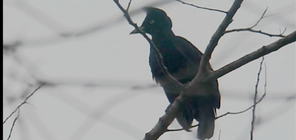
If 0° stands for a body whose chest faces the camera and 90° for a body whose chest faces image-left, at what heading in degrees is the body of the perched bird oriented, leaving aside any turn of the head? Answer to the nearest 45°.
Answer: approximately 90°

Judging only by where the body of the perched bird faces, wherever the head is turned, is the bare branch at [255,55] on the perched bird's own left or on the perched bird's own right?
on the perched bird's own left
